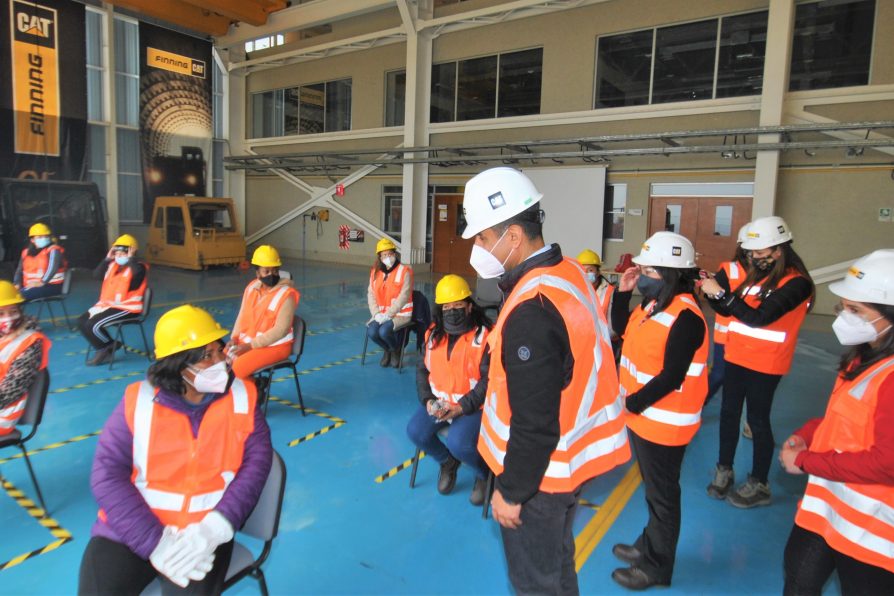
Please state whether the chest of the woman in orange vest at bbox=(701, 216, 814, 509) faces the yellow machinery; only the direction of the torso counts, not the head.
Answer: no

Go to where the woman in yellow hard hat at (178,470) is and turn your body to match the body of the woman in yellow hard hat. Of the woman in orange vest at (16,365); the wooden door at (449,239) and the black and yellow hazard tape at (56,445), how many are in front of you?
0

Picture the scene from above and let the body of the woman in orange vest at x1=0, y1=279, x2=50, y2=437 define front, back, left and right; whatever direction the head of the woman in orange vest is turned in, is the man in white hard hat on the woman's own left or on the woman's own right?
on the woman's own left

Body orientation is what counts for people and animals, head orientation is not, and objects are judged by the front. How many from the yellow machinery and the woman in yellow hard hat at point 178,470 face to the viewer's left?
0

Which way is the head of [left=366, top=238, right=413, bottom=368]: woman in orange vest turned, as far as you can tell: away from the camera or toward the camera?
toward the camera
